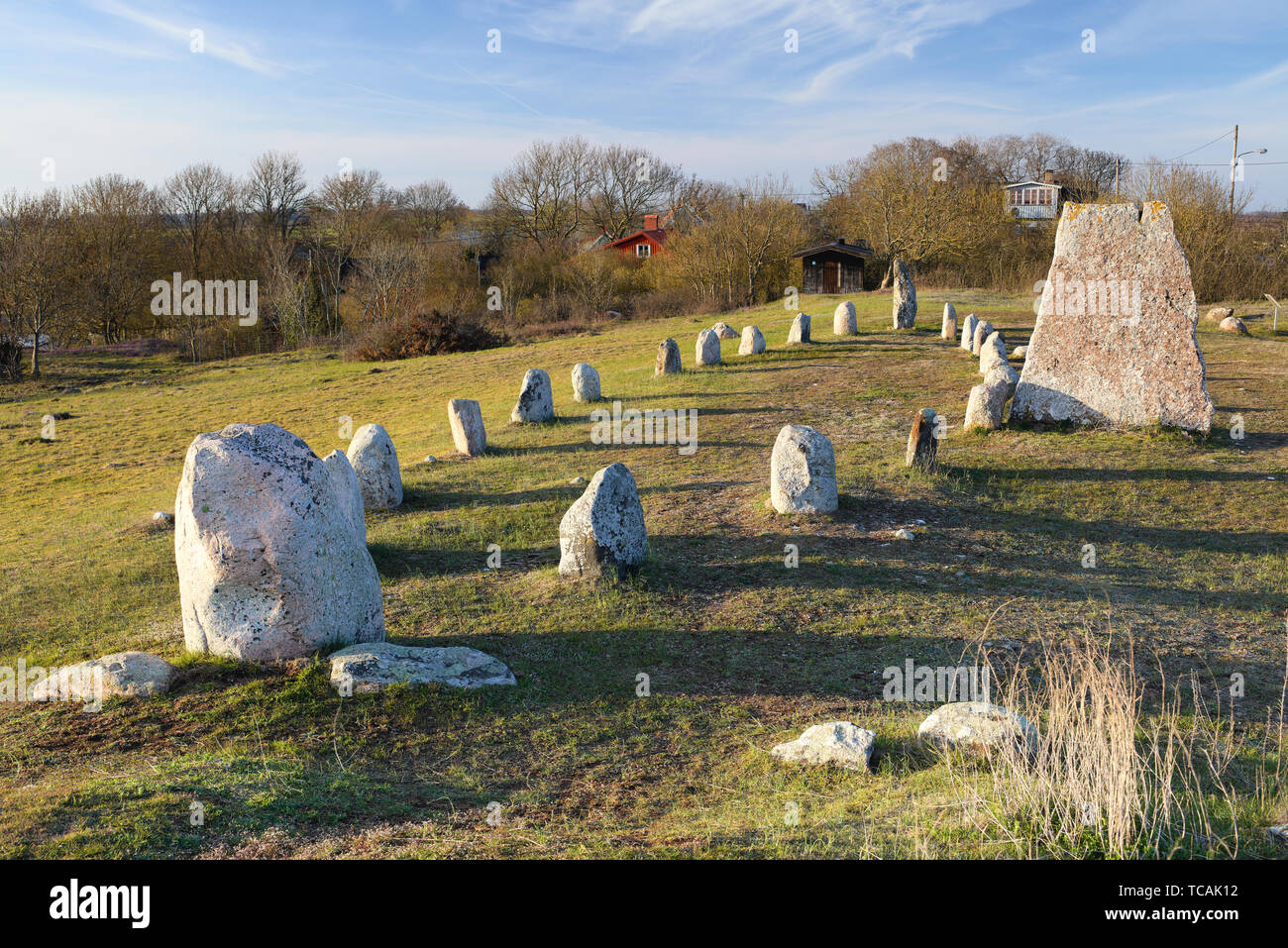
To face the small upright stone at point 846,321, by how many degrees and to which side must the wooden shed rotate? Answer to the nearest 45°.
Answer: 0° — it already faces it

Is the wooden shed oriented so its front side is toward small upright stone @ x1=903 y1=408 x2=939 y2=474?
yes

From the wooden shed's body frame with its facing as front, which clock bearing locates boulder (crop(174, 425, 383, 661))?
The boulder is roughly at 12 o'clock from the wooden shed.

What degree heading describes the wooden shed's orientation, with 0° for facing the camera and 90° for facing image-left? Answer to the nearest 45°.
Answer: approximately 0°

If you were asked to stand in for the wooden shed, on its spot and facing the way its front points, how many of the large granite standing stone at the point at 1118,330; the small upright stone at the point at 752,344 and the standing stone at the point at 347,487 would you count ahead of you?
3

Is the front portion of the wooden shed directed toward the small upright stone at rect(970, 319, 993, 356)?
yes

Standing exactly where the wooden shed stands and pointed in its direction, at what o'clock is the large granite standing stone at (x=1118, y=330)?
The large granite standing stone is roughly at 12 o'clock from the wooden shed.

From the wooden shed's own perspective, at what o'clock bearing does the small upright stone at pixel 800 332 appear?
The small upright stone is roughly at 12 o'clock from the wooden shed.

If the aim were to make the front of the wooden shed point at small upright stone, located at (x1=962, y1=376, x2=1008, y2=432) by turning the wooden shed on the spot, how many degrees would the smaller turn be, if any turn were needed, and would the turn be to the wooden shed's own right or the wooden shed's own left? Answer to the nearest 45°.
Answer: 0° — it already faces it

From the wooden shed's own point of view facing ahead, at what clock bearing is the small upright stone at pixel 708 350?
The small upright stone is roughly at 12 o'clock from the wooden shed.
